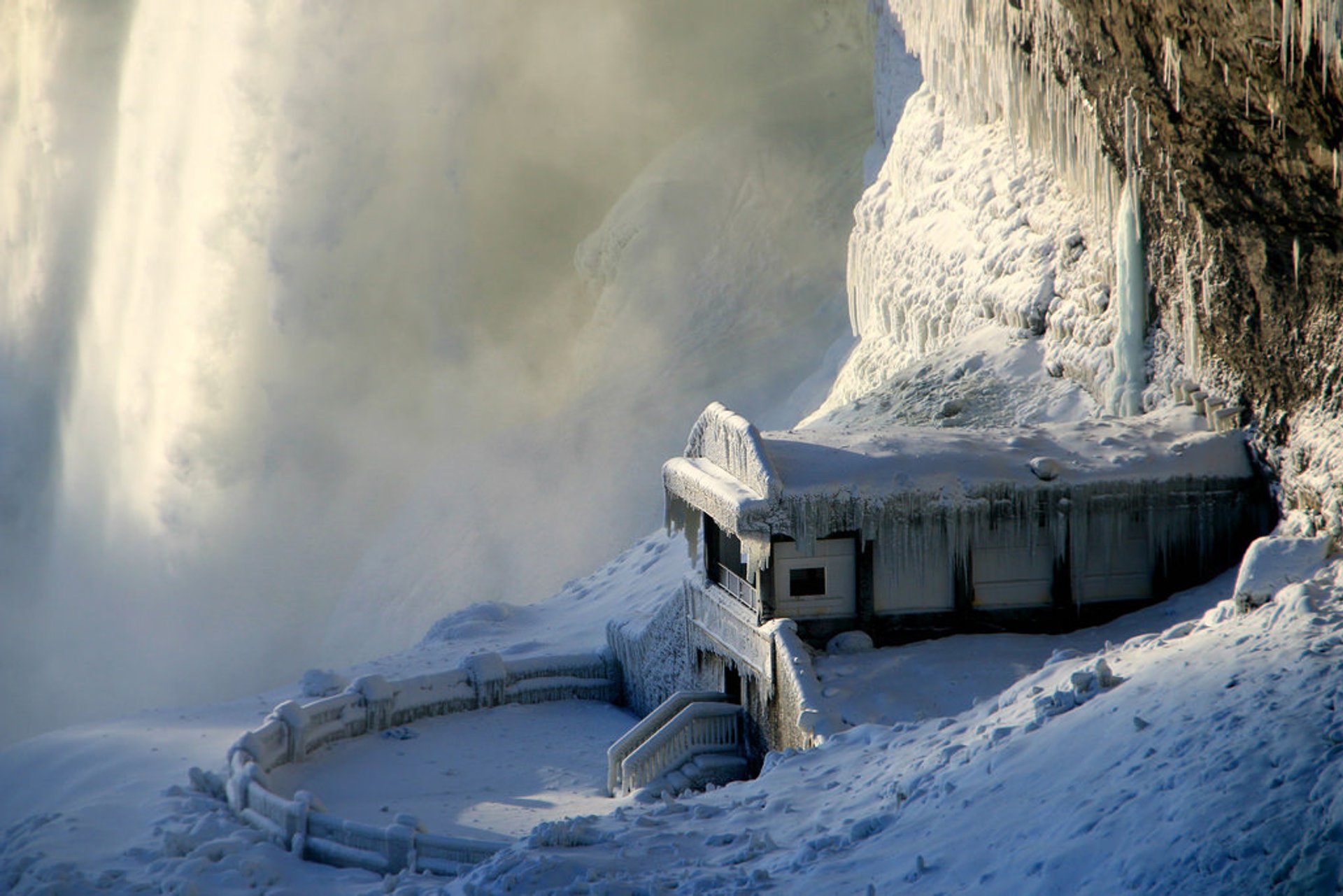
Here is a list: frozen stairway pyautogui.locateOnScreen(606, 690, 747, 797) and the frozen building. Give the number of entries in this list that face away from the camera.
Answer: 0

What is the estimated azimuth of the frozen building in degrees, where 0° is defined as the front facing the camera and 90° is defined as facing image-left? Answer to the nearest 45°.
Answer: approximately 45°

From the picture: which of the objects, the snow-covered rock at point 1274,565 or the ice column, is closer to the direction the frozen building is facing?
the snow-covered rock

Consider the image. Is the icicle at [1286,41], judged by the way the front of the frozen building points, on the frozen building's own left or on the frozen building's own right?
on the frozen building's own left

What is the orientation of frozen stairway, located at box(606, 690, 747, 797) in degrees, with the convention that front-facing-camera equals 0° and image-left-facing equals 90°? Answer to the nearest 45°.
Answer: approximately 45°

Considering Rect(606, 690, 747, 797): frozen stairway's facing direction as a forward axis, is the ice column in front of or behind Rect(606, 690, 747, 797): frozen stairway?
behind
